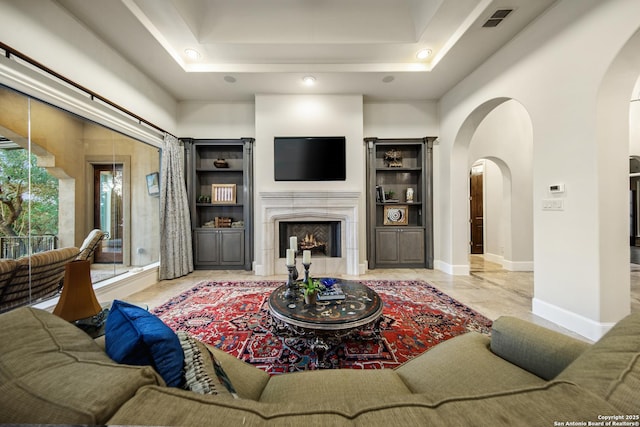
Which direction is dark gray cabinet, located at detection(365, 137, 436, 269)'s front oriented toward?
toward the camera

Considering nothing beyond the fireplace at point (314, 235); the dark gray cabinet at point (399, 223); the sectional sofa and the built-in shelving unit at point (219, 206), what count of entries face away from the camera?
1

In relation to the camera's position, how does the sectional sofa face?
facing away from the viewer

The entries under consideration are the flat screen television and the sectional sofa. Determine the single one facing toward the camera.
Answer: the flat screen television

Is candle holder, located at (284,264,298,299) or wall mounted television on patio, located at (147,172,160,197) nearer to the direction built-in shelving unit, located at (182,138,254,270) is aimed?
the candle holder

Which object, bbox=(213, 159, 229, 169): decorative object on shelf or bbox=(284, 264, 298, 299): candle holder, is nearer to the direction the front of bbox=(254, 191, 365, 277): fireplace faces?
the candle holder

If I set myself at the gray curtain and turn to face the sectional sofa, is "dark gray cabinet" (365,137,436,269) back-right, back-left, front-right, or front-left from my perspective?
front-left

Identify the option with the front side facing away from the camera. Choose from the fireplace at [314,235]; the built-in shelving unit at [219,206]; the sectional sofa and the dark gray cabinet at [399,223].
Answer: the sectional sofa

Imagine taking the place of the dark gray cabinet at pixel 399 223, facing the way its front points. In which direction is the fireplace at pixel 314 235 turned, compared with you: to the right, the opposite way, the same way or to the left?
the same way

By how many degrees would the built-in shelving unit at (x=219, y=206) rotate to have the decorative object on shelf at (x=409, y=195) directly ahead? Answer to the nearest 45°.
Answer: approximately 90° to its left

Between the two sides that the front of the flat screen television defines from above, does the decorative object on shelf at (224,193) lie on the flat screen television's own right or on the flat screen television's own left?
on the flat screen television's own right

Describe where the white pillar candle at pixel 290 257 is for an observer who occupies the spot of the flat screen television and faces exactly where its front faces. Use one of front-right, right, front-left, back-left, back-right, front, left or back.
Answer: front

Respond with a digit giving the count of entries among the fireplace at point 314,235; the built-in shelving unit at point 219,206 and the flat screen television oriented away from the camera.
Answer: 0

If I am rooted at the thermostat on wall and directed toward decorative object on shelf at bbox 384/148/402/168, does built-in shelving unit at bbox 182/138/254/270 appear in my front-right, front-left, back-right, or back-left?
front-left

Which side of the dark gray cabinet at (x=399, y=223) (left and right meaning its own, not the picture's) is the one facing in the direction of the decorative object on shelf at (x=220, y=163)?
right

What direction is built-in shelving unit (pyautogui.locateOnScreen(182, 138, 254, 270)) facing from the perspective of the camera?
toward the camera

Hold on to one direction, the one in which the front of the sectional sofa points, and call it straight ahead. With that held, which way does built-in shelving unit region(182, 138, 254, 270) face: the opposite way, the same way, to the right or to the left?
the opposite way

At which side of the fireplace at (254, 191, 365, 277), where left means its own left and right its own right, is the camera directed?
front

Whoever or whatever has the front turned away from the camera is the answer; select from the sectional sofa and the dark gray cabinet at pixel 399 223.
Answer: the sectional sofa

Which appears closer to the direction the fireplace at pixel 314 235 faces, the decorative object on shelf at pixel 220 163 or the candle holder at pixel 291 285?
the candle holder

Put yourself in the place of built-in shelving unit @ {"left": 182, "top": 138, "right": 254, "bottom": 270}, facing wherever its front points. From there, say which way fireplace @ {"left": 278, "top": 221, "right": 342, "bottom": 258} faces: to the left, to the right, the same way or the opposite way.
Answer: the same way
